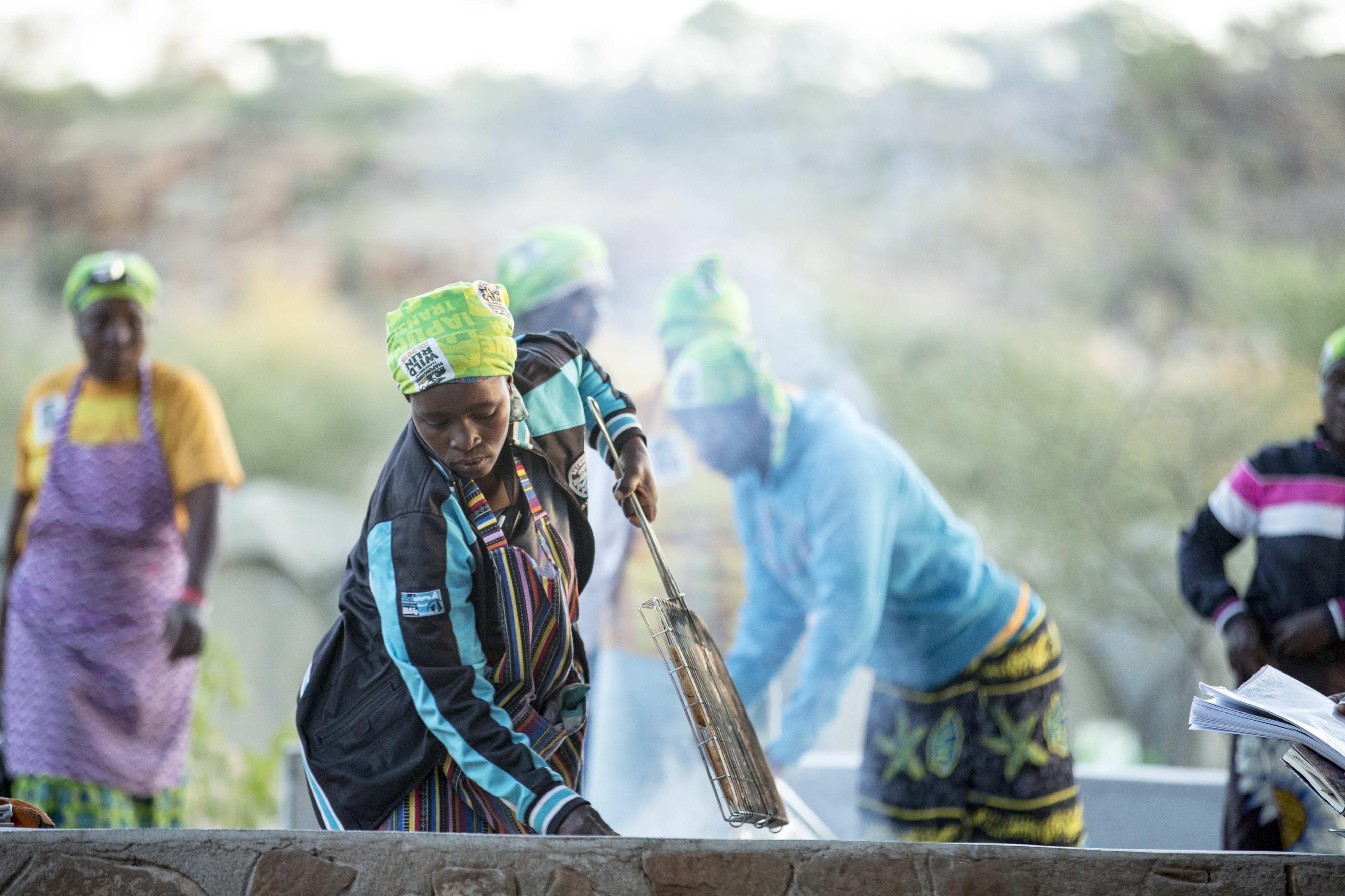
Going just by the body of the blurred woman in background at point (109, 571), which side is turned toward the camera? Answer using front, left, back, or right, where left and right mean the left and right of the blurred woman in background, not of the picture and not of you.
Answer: front

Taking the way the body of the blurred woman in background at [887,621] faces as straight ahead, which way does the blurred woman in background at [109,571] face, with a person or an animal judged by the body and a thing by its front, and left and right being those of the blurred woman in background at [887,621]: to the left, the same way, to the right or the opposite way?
to the left

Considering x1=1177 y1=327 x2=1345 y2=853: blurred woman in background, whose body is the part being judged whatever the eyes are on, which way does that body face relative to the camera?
toward the camera

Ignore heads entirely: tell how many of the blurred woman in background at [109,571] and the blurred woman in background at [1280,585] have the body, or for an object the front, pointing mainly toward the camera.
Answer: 2

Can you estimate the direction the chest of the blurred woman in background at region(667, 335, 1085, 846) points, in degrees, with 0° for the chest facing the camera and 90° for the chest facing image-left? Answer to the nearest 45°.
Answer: approximately 45°

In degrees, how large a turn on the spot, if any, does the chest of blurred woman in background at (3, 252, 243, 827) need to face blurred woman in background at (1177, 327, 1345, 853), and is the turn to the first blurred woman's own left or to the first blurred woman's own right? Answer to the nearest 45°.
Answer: approximately 45° to the first blurred woman's own left

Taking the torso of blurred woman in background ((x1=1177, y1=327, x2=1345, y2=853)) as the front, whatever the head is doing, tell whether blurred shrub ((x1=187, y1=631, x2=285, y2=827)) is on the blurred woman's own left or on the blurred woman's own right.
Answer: on the blurred woman's own right

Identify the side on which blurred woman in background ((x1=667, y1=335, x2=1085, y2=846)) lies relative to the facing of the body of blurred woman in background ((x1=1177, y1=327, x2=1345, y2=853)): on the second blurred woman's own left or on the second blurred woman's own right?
on the second blurred woman's own right
